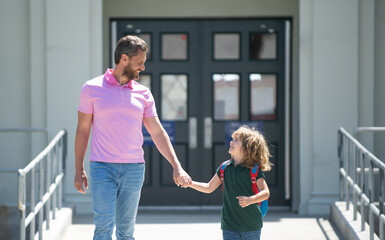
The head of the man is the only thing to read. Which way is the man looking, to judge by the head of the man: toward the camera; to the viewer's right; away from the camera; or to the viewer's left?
to the viewer's right

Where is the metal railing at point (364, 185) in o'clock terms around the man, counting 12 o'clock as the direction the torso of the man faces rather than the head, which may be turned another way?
The metal railing is roughly at 8 o'clock from the man.

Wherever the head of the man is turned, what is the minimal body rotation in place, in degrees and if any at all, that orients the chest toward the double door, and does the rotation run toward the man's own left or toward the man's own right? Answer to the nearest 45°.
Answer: approximately 180°

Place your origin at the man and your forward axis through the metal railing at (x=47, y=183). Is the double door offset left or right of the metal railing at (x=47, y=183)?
right

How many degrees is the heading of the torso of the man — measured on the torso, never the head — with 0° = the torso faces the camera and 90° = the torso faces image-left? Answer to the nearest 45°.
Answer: approximately 0°
